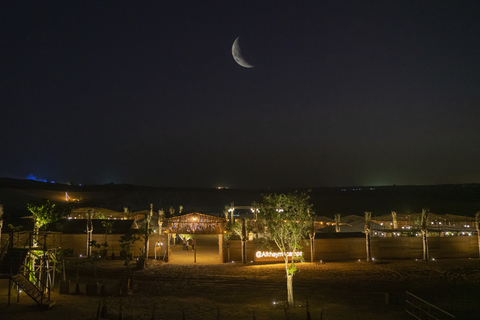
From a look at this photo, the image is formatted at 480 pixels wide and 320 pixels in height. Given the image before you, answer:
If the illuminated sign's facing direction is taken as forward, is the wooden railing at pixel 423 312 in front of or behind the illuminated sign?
in front

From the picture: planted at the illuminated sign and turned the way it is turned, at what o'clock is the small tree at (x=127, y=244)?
The small tree is roughly at 3 o'clock from the illuminated sign.

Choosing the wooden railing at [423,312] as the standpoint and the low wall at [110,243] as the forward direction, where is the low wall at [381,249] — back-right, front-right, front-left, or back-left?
front-right

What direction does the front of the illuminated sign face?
toward the camera

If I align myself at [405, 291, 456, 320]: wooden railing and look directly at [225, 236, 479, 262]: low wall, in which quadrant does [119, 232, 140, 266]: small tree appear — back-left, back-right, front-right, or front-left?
front-left

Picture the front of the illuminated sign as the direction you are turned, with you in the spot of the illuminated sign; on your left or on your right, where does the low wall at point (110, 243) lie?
on your right

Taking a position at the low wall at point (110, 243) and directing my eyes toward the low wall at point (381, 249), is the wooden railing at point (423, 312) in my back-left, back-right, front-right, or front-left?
front-right

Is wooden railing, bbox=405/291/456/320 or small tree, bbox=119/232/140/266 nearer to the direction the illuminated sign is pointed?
the wooden railing
